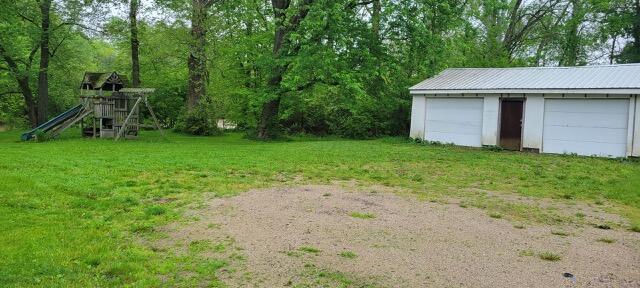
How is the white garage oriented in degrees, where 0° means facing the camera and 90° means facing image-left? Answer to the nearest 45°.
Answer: approximately 45°

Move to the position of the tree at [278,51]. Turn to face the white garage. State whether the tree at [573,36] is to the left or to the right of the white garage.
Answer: left

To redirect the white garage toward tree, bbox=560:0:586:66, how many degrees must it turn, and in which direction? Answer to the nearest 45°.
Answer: approximately 135° to its right
